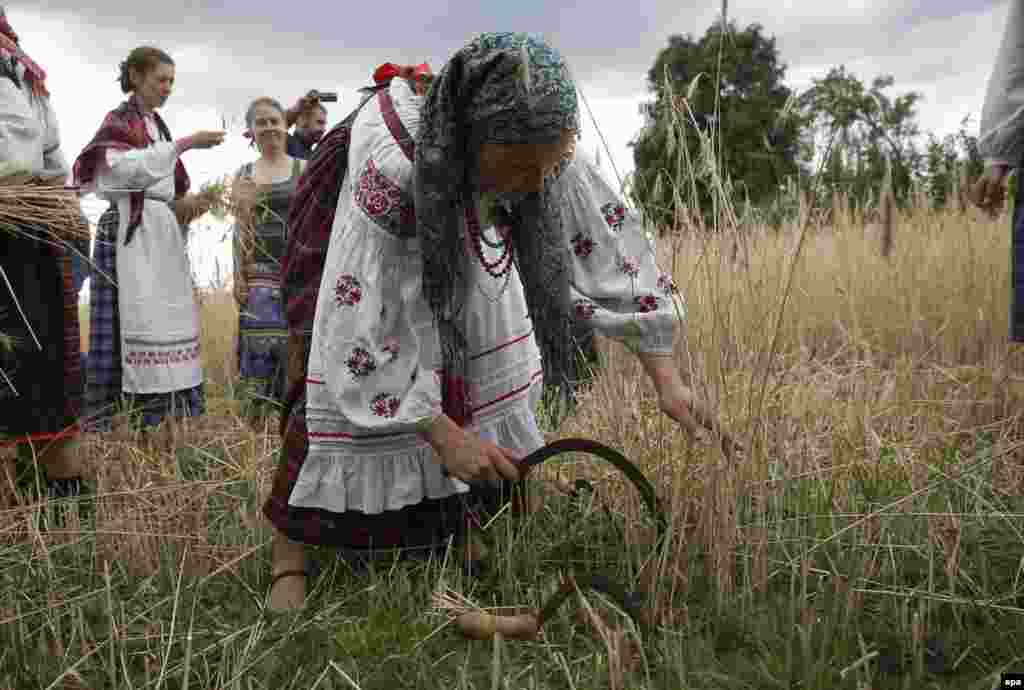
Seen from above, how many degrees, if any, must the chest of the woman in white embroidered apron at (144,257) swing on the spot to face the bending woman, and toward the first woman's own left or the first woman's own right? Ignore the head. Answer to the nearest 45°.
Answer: approximately 45° to the first woman's own right

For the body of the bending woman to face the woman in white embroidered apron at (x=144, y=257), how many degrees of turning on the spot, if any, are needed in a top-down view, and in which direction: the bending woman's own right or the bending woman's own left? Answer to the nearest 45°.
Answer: approximately 180°

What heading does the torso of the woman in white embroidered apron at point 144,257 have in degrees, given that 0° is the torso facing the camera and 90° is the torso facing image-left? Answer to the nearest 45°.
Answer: approximately 315°
